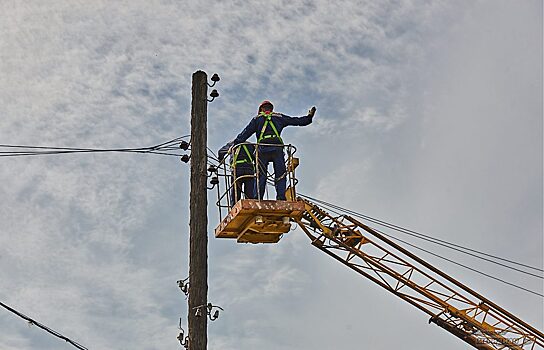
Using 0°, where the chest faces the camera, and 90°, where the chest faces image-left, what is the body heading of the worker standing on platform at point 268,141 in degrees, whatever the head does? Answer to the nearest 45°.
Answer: approximately 180°

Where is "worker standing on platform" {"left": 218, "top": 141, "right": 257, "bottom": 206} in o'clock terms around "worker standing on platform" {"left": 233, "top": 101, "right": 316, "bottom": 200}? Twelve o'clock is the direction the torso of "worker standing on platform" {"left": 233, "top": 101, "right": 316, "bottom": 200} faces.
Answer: "worker standing on platform" {"left": 218, "top": 141, "right": 257, "bottom": 206} is roughly at 10 o'clock from "worker standing on platform" {"left": 233, "top": 101, "right": 316, "bottom": 200}.
